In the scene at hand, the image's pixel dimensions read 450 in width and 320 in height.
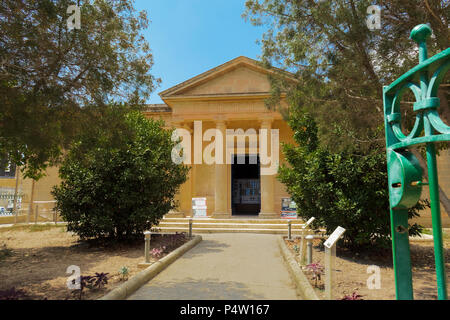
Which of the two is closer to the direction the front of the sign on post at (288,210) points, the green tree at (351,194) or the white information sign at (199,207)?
the green tree

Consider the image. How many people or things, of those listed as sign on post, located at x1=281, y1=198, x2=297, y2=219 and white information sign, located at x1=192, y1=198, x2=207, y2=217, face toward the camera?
2

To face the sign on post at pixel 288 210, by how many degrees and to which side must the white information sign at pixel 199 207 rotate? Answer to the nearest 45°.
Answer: approximately 90° to its left

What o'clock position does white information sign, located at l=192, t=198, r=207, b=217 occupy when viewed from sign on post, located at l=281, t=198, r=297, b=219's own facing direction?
The white information sign is roughly at 3 o'clock from the sign on post.

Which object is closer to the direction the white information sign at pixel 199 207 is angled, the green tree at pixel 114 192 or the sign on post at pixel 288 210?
the green tree

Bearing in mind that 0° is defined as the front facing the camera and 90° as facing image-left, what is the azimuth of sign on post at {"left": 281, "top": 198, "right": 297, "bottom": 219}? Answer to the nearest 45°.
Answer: approximately 0°
